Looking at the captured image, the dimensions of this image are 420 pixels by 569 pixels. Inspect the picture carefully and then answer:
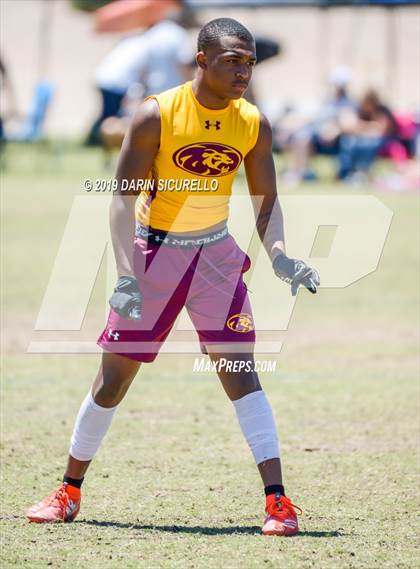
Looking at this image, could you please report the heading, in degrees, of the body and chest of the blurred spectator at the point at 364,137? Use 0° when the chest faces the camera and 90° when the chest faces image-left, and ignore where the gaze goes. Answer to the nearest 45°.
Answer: approximately 45°

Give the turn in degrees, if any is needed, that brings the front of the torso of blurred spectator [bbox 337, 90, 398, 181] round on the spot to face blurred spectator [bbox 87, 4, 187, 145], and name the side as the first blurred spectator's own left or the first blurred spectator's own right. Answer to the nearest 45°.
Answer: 0° — they already face them
